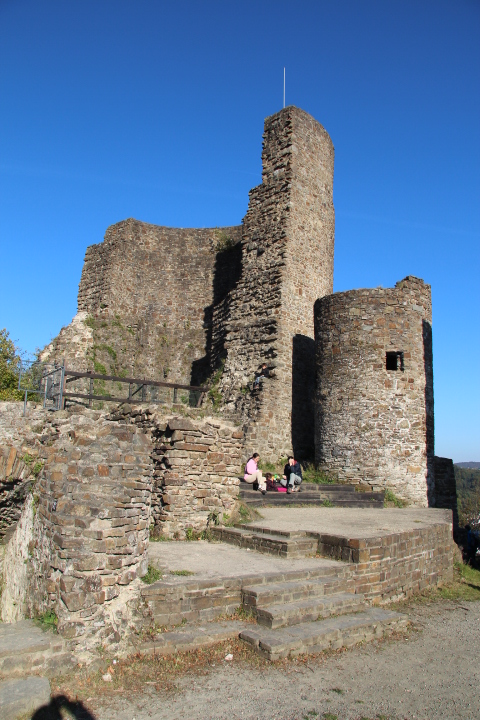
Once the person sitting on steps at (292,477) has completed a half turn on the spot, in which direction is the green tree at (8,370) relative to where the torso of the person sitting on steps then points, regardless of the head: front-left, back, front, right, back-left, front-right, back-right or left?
front-left

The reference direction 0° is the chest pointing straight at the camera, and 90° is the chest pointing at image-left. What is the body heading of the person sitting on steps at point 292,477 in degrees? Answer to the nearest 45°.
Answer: approximately 0°

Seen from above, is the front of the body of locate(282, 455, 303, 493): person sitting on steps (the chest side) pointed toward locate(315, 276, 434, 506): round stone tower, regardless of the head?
no

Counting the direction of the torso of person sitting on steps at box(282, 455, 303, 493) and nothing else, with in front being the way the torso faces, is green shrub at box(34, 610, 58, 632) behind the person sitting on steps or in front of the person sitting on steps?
in front

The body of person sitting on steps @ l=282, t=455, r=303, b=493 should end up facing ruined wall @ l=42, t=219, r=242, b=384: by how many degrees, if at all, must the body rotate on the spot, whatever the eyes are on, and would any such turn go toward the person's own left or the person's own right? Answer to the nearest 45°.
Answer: approximately 135° to the person's own right

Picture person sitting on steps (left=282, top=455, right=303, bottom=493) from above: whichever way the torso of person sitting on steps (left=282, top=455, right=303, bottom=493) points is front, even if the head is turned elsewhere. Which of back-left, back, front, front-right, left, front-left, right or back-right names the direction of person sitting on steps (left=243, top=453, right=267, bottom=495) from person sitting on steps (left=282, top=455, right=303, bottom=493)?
front-right

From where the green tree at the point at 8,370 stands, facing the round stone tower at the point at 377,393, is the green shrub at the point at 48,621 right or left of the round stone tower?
right
